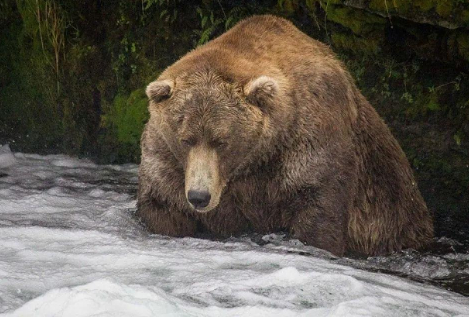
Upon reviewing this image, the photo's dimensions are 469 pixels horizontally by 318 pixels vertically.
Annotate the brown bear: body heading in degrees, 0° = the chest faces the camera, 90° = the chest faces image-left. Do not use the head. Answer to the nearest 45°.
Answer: approximately 45°
